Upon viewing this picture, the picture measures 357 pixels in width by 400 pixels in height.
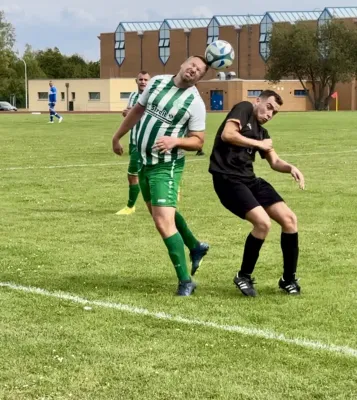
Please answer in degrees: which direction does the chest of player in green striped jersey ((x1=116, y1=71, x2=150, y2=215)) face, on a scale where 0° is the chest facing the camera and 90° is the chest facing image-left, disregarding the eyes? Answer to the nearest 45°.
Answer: approximately 0°

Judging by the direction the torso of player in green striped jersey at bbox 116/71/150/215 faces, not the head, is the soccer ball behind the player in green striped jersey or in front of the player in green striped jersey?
in front

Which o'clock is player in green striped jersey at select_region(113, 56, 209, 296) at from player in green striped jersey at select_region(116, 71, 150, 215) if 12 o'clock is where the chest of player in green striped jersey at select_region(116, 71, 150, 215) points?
player in green striped jersey at select_region(113, 56, 209, 296) is roughly at 12 o'clock from player in green striped jersey at select_region(116, 71, 150, 215).
